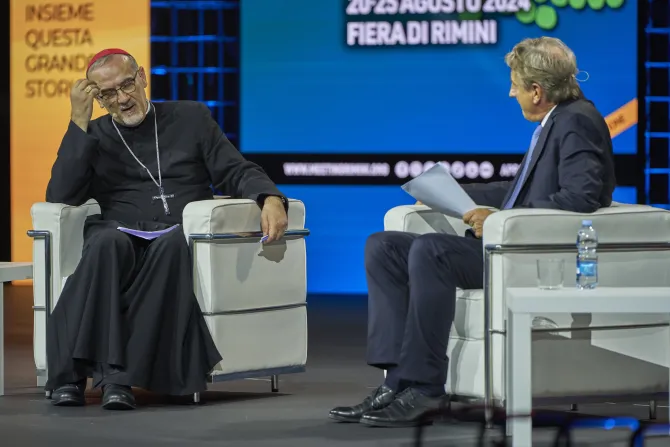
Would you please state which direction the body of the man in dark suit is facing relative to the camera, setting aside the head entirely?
to the viewer's left

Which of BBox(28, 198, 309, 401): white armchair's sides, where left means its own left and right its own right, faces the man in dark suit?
left

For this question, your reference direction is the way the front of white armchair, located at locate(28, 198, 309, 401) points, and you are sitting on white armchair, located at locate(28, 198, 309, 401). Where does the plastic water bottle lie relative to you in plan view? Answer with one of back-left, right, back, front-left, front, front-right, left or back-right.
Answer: left

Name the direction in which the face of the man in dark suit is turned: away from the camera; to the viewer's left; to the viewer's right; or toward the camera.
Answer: to the viewer's left

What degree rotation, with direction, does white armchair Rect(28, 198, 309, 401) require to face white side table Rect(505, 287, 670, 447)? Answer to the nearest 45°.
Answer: approximately 90° to its left

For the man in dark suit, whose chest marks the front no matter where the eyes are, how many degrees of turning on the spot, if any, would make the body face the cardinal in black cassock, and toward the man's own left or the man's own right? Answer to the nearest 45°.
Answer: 0° — they already face them

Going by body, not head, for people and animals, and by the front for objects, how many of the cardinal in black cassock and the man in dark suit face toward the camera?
1

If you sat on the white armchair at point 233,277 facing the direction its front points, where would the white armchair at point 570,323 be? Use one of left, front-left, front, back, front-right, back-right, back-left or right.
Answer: left
